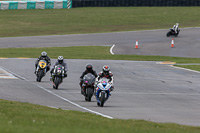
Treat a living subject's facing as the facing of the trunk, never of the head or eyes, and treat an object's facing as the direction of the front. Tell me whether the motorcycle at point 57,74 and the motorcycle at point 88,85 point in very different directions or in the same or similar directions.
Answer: same or similar directions

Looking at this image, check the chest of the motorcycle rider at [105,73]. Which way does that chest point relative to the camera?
toward the camera

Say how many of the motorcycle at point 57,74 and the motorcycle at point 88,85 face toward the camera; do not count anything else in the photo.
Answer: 2

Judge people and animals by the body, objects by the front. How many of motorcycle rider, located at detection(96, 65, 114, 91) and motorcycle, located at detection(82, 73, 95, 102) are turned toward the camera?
2

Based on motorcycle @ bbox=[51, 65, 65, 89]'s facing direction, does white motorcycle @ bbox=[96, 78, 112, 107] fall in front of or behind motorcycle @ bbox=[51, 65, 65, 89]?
in front

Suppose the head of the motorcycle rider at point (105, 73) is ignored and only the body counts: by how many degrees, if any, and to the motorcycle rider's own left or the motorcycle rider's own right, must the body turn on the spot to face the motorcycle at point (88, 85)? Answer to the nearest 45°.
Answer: approximately 135° to the motorcycle rider's own right

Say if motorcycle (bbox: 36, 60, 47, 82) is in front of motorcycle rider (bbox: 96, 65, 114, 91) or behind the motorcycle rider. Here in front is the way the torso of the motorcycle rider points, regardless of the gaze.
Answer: behind

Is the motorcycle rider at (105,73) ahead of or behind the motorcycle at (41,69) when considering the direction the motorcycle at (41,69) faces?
ahead

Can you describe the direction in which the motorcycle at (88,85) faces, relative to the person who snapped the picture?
facing the viewer

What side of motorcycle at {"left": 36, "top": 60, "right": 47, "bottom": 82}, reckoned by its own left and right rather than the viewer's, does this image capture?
front

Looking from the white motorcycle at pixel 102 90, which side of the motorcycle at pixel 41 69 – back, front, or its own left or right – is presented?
front

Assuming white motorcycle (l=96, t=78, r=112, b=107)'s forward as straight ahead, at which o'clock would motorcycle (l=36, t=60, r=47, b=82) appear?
The motorcycle is roughly at 5 o'clock from the white motorcycle.
